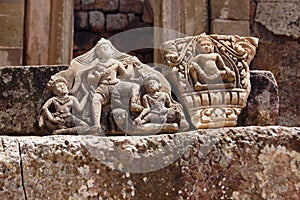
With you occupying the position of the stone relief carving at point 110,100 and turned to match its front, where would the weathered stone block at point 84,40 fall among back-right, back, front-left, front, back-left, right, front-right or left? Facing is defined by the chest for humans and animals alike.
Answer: back

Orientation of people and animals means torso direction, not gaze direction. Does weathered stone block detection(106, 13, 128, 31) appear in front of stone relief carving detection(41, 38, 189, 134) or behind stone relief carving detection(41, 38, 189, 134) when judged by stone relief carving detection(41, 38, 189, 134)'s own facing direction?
behind

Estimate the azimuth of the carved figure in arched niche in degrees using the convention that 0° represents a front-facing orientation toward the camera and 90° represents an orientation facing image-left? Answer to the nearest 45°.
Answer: approximately 0°

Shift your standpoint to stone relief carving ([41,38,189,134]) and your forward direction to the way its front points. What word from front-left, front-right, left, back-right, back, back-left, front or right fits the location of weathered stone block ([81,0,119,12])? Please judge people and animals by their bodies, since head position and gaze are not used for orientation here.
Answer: back

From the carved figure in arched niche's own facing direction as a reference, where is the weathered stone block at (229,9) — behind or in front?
behind

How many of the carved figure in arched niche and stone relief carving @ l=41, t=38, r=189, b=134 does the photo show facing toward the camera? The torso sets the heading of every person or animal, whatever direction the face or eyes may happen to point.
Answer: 2

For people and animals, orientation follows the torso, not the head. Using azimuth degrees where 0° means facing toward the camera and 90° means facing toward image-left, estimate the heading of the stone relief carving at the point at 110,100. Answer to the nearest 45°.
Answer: approximately 0°

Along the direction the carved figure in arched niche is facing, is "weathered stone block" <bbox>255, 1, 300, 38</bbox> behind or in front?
behind

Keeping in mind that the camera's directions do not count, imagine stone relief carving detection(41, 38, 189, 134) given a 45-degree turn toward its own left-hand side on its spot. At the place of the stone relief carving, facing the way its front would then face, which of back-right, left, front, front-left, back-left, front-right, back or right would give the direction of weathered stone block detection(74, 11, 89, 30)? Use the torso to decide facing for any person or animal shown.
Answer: back-left

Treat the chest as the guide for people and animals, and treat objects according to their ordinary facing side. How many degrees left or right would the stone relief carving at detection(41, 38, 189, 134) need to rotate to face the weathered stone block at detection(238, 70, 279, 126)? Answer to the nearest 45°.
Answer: approximately 90° to its left
